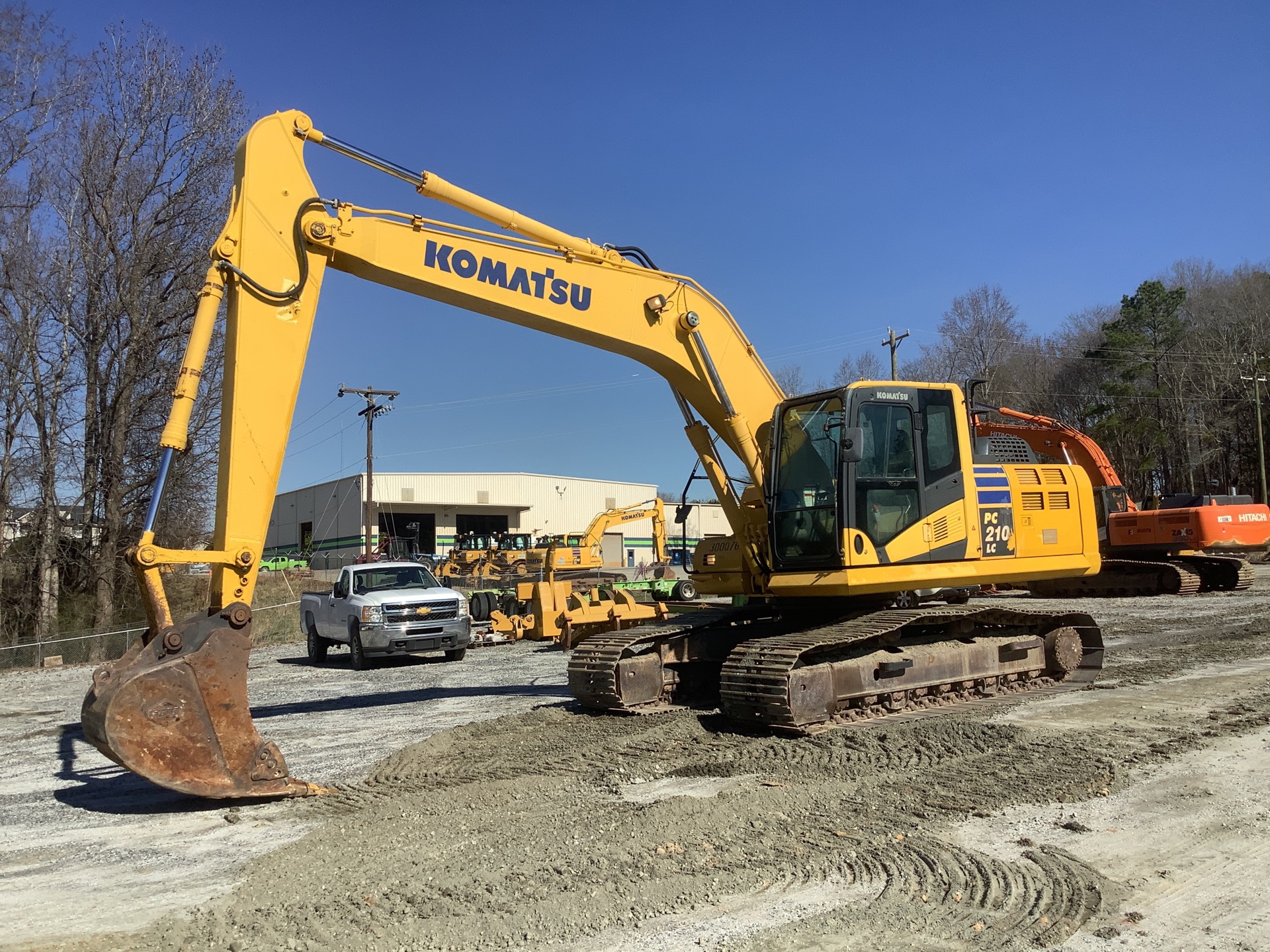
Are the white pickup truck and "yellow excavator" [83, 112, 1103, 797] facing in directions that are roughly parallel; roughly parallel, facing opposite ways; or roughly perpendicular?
roughly perpendicular

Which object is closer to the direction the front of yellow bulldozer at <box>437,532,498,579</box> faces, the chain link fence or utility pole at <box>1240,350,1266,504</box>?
the chain link fence

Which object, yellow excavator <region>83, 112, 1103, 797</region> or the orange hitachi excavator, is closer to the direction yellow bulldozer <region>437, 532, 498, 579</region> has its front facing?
the yellow excavator

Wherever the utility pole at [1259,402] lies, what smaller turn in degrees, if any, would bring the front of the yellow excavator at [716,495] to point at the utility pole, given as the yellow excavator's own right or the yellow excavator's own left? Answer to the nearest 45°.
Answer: approximately 180°

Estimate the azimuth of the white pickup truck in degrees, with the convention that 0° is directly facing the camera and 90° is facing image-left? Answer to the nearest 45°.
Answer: approximately 315°

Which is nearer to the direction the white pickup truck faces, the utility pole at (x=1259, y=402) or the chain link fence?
the utility pole

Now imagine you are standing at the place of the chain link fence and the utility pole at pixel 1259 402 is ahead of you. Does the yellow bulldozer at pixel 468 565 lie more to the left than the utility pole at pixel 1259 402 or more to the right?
left
